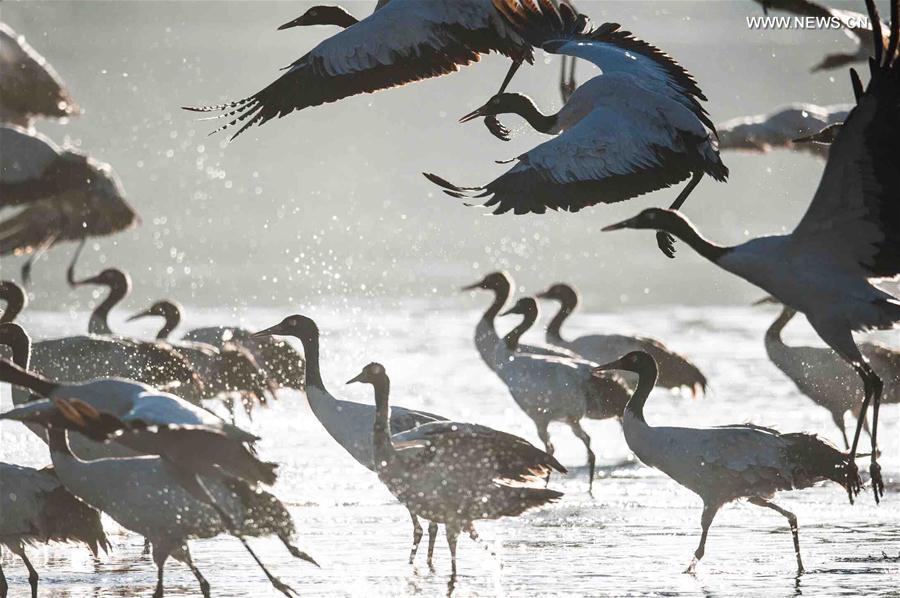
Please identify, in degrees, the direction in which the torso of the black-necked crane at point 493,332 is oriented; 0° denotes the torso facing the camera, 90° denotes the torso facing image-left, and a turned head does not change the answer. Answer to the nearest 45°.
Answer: approximately 90°

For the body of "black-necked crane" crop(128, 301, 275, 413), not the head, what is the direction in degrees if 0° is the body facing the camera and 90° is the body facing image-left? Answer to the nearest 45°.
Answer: approximately 90°

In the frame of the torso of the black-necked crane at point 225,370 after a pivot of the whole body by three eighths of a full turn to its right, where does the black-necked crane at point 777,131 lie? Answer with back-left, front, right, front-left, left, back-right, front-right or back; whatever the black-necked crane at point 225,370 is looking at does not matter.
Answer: front-right

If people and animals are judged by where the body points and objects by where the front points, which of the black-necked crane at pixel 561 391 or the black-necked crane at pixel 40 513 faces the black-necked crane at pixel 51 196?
the black-necked crane at pixel 561 391

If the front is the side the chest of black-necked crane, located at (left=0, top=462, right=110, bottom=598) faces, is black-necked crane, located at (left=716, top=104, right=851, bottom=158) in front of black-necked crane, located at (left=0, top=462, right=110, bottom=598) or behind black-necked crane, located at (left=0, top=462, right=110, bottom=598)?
behind

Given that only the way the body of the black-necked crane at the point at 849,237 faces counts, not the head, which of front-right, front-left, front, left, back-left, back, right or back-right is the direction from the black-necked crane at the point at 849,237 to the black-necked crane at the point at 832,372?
right

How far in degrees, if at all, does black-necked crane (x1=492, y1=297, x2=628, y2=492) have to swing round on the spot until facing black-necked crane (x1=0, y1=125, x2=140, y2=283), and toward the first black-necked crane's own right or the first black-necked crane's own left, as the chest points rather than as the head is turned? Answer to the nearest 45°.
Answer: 0° — it already faces it

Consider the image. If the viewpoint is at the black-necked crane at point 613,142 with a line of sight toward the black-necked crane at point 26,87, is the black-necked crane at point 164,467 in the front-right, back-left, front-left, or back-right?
front-left

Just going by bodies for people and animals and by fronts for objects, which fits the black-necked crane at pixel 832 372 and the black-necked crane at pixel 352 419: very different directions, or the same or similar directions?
same or similar directions

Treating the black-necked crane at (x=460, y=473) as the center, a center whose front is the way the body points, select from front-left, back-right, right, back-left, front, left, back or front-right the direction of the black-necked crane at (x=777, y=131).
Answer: back-right

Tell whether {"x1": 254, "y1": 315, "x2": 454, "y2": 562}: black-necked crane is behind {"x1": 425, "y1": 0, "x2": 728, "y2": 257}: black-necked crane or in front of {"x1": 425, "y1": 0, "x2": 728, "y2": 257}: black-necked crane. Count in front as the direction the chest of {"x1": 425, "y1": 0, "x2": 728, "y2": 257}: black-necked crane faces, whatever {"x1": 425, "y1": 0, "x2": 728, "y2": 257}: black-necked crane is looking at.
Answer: in front

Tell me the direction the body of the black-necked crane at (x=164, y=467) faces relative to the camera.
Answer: to the viewer's left

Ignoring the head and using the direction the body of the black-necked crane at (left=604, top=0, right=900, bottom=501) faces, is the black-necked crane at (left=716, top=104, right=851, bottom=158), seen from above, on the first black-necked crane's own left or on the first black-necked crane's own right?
on the first black-necked crane's own right

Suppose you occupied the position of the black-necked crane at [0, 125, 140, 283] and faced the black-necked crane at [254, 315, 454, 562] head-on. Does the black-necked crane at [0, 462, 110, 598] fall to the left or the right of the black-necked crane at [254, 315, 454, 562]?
right

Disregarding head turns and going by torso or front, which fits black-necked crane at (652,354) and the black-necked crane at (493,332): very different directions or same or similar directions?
same or similar directions

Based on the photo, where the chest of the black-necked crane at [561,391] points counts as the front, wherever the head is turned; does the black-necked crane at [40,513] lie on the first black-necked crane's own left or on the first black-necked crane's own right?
on the first black-necked crane's own left

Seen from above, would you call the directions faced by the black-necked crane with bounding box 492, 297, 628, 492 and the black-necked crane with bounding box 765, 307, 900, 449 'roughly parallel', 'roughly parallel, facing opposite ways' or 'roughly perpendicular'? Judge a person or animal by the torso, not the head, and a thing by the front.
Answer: roughly parallel

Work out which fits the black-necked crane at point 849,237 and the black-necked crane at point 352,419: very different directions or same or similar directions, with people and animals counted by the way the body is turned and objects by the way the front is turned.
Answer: same or similar directions

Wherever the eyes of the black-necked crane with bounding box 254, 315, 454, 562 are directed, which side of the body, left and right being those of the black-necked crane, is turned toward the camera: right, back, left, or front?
left

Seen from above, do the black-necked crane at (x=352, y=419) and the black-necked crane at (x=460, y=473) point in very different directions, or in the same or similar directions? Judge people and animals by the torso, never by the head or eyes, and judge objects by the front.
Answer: same or similar directions

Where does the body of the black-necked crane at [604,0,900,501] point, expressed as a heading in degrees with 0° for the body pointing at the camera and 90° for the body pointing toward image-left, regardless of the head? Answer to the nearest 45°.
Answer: approximately 90°
